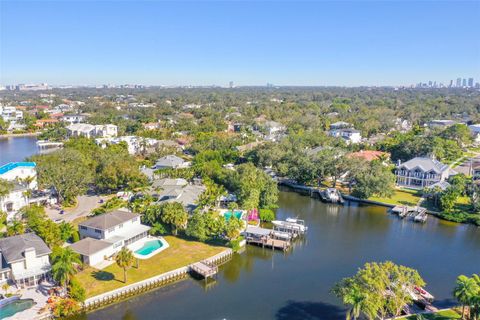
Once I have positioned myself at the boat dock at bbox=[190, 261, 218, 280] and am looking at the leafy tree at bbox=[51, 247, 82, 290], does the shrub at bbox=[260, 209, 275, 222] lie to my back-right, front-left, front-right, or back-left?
back-right

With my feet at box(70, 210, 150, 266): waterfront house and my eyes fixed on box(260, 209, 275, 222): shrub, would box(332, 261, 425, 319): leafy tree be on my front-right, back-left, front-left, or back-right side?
front-right

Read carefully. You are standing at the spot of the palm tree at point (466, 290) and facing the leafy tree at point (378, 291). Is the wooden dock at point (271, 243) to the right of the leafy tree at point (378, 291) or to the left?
right
